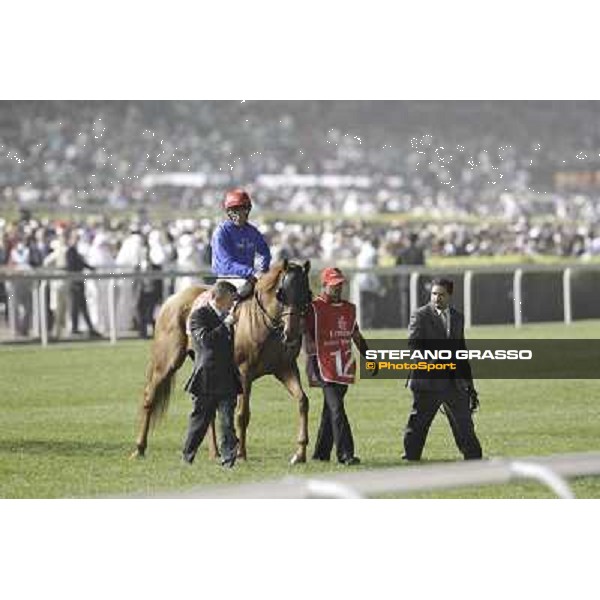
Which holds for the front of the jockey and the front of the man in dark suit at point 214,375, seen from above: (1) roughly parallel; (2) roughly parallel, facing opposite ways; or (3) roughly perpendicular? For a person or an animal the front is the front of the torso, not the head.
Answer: roughly parallel

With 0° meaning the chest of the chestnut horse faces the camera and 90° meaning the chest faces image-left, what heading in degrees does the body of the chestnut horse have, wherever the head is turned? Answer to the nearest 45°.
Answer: approximately 315°

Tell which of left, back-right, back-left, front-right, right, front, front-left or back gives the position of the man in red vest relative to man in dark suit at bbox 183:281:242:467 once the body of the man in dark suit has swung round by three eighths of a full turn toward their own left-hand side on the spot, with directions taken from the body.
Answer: right

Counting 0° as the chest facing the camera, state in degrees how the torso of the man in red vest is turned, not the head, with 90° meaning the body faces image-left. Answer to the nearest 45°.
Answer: approximately 315°

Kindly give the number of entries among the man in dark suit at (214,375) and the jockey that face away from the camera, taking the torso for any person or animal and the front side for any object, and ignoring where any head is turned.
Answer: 0

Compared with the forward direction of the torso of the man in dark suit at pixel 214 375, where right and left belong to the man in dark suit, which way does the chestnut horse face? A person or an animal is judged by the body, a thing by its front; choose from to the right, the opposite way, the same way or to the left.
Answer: the same way

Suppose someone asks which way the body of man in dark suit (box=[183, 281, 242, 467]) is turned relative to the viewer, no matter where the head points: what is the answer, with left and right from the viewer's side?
facing the viewer and to the right of the viewer

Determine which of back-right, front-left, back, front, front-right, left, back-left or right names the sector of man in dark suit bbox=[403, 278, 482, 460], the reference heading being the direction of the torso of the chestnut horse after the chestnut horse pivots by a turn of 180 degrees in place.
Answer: back-right

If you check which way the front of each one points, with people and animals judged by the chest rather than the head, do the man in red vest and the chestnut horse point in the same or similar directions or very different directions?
same or similar directions

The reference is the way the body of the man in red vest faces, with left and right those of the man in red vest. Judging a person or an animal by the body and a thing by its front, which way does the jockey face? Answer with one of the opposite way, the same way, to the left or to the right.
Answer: the same way
